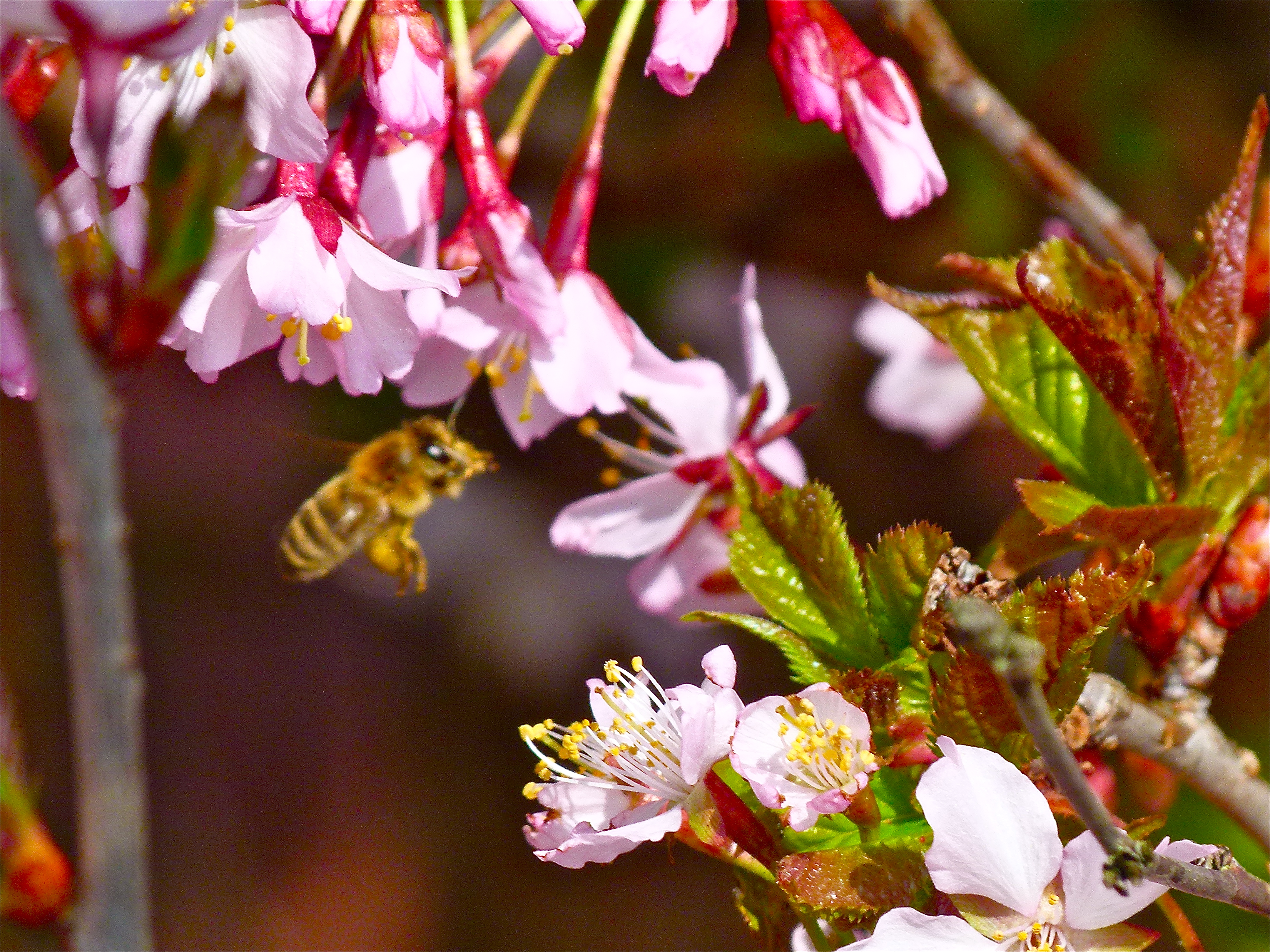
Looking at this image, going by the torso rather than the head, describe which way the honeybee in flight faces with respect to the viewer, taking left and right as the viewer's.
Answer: facing to the right of the viewer

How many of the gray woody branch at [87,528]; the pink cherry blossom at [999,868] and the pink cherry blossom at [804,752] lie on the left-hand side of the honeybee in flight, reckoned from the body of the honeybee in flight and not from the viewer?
0
